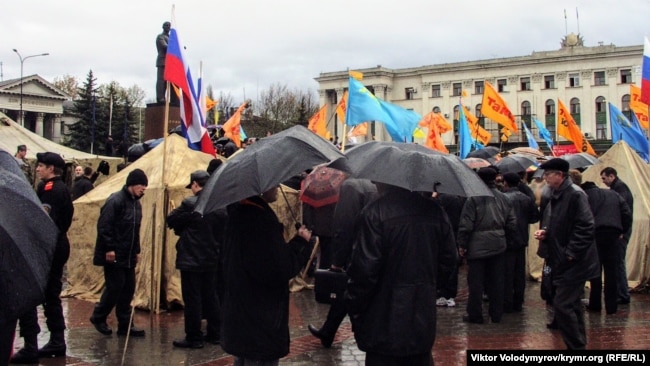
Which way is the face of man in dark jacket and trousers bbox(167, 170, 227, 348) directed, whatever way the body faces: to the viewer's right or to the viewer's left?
to the viewer's left

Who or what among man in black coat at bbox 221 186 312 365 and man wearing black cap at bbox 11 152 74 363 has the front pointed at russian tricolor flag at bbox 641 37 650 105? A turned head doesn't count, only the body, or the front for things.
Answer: the man in black coat

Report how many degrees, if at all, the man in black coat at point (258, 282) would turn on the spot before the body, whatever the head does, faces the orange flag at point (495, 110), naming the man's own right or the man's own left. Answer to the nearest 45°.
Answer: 0° — they already face it

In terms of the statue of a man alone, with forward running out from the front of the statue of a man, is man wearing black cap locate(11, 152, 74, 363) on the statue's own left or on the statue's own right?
on the statue's own right

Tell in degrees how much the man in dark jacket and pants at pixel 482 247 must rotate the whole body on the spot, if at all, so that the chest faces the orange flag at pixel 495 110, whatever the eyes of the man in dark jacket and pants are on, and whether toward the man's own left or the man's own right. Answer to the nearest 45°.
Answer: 0° — they already face it

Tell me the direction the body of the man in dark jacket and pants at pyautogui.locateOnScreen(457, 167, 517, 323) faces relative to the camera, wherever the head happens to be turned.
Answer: away from the camera
